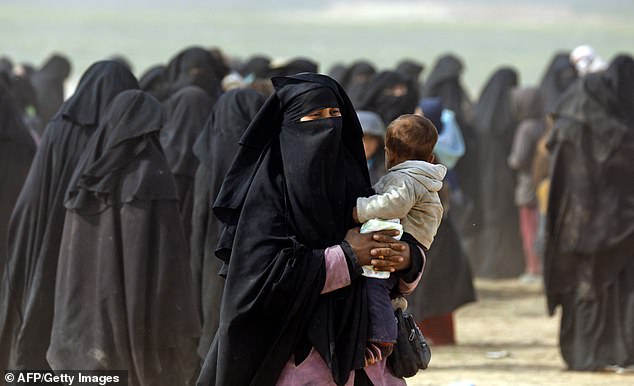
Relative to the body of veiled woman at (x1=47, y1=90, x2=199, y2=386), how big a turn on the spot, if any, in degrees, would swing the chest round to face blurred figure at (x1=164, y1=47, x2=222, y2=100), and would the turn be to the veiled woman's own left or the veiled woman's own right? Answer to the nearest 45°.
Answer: approximately 45° to the veiled woman's own left

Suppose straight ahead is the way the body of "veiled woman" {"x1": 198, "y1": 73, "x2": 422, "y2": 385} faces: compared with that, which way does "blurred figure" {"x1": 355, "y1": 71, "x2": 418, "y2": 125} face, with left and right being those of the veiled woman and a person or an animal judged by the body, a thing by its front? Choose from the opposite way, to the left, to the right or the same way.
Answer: the same way

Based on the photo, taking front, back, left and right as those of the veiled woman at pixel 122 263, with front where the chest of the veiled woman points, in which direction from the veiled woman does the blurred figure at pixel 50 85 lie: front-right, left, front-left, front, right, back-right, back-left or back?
front-left

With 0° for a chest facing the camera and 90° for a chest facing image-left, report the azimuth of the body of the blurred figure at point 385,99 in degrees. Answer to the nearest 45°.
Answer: approximately 315°

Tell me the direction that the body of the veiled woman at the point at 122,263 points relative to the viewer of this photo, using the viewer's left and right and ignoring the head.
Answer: facing away from the viewer and to the right of the viewer

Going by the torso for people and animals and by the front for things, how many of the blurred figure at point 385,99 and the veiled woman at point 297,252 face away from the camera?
0
